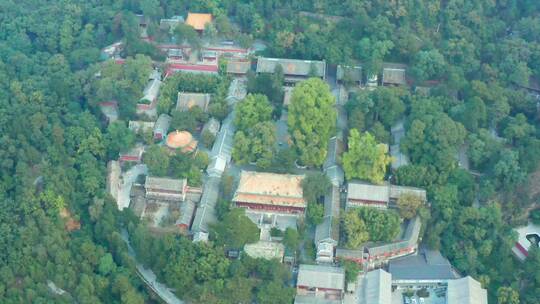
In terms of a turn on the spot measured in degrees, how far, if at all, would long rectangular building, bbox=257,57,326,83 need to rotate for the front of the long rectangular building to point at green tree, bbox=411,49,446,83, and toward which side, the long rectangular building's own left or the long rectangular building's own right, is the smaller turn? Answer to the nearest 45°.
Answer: approximately 90° to the long rectangular building's own left

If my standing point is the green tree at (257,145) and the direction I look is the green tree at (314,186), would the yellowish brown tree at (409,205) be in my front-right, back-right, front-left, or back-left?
front-left

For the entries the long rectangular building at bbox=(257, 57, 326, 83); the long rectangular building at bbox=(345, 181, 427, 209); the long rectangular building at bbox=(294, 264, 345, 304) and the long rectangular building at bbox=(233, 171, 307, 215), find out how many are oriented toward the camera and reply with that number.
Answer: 4

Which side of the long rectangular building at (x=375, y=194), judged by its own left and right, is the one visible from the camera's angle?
front

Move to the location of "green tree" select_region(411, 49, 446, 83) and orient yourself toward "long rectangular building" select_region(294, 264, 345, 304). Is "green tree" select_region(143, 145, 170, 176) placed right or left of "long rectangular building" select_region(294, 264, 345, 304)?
right

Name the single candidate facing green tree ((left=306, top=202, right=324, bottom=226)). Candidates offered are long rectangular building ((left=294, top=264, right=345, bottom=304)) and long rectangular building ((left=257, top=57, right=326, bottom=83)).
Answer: long rectangular building ((left=257, top=57, right=326, bottom=83))

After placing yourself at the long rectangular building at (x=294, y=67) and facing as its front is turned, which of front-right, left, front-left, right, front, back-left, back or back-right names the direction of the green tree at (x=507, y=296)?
front-left

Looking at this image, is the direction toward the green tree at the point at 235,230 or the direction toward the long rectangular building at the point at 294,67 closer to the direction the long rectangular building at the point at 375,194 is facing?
the green tree

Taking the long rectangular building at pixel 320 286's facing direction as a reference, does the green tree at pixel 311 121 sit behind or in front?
behind

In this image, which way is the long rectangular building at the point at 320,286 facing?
toward the camera

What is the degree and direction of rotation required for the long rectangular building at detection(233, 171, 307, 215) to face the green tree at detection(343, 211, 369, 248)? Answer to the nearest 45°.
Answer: approximately 45° to its left

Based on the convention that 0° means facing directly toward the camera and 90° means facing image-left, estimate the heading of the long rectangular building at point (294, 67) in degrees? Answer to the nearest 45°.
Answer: approximately 0°

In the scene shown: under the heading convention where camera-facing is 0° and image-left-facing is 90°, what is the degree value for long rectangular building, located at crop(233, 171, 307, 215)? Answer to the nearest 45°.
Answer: approximately 0°

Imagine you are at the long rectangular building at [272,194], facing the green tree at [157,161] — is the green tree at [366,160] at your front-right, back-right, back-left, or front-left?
back-right

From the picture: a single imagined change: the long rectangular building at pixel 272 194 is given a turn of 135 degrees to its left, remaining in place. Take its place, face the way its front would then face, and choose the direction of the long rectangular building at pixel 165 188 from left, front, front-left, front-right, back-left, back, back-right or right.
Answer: back-left

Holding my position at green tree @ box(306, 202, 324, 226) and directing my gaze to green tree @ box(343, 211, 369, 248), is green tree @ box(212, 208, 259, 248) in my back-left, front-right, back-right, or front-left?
back-right
